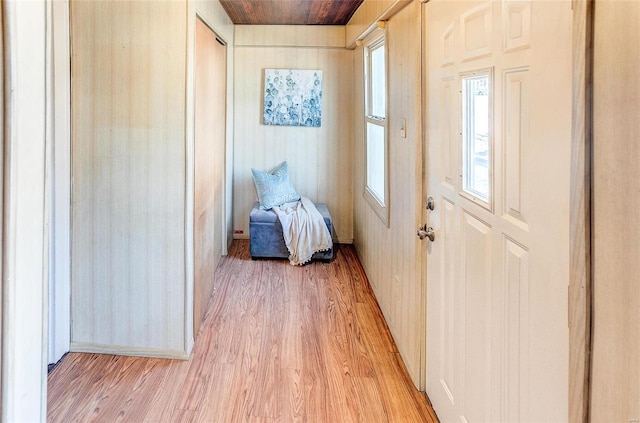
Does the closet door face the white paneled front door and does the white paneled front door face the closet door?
no

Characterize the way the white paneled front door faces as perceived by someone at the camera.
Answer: facing the viewer and to the left of the viewer

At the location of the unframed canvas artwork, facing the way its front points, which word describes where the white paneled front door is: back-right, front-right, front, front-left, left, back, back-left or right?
front

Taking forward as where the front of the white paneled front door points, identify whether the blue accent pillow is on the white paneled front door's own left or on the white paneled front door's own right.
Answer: on the white paneled front door's own right

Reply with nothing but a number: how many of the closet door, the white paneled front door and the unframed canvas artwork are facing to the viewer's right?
1

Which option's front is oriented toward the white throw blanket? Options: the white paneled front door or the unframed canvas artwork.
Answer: the unframed canvas artwork

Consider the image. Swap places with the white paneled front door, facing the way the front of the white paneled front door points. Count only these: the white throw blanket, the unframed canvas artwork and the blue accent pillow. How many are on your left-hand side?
0

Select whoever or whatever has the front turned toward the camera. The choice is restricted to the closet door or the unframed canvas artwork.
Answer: the unframed canvas artwork

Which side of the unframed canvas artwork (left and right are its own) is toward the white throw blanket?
front

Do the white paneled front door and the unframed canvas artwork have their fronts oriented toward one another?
no

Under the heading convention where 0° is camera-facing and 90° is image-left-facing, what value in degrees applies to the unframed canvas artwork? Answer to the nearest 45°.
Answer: approximately 0°

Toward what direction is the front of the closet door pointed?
to the viewer's right
